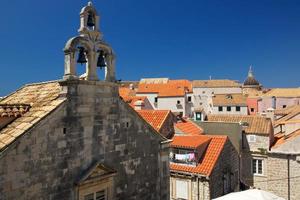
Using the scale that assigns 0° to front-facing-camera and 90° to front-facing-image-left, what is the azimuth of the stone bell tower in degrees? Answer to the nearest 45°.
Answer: approximately 315°
